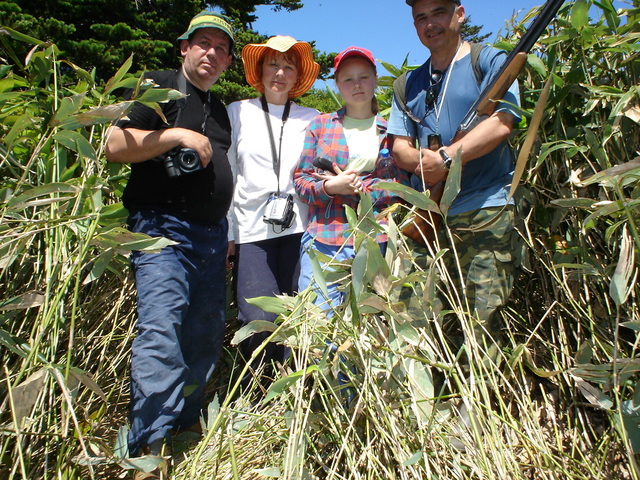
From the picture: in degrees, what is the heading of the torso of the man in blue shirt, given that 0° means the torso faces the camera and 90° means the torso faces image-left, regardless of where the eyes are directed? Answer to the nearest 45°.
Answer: approximately 45°

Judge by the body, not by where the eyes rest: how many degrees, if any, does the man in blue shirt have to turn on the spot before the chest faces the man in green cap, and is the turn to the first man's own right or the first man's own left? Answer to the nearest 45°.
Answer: approximately 45° to the first man's own right

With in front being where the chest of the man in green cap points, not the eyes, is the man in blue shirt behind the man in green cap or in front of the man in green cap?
in front

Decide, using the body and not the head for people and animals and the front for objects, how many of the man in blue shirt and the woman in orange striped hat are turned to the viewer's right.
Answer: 0

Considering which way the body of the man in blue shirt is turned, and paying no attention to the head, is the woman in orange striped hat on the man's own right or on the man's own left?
on the man's own right

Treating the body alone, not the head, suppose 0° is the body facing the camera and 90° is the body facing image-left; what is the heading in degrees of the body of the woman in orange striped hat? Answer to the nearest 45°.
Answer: approximately 0°

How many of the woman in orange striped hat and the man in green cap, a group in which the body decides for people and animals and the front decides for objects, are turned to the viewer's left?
0
